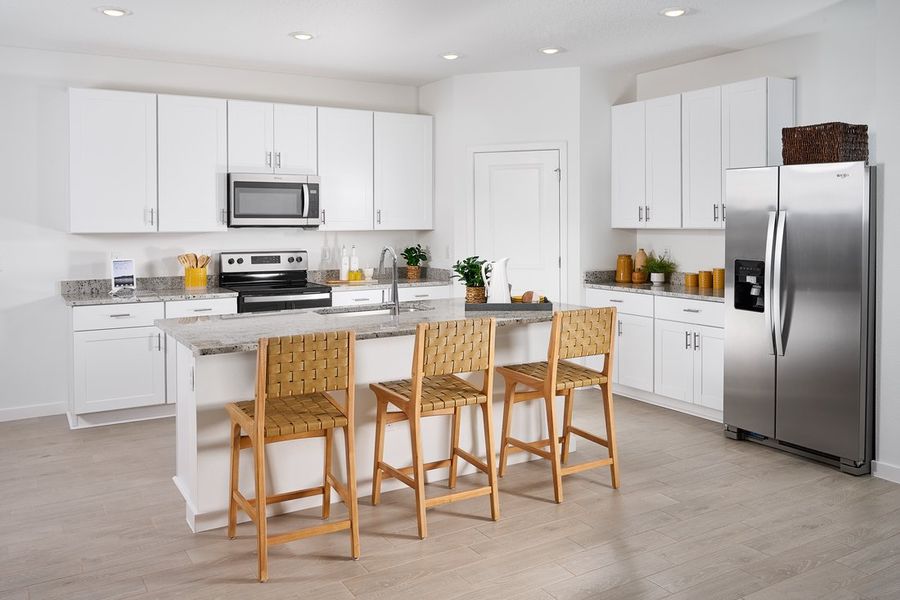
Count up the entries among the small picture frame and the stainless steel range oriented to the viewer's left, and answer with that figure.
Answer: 0

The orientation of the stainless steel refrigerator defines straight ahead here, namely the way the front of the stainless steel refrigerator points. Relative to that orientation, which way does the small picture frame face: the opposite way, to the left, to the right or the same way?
to the left

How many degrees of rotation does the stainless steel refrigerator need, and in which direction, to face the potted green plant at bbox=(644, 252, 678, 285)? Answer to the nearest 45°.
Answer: approximately 90° to its right

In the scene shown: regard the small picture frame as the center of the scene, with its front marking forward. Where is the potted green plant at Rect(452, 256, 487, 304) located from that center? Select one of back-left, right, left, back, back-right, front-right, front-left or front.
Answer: front-left

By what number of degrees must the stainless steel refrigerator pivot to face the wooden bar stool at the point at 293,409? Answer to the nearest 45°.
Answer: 0° — it already faces it

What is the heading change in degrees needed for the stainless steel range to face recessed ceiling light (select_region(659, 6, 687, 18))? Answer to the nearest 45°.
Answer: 0° — it already faces it

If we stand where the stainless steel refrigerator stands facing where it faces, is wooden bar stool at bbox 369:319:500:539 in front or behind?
in front

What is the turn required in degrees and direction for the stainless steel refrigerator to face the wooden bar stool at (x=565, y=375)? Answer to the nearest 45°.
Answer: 0° — it already faces it

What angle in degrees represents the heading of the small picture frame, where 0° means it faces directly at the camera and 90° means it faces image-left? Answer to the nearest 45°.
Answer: approximately 0°

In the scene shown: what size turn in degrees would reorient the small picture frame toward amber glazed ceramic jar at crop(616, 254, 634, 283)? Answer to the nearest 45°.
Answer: approximately 90° to its left

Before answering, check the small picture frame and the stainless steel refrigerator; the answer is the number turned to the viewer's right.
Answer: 0
